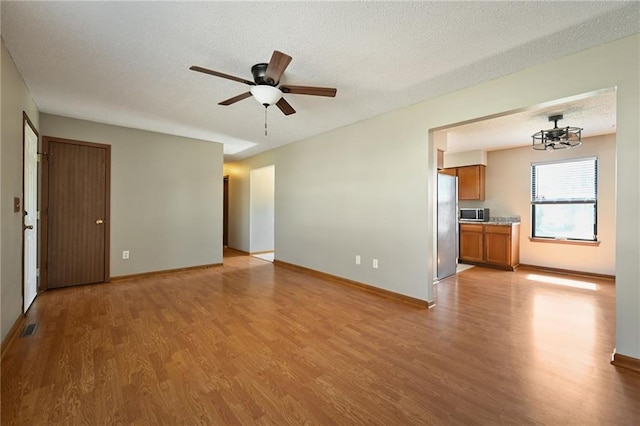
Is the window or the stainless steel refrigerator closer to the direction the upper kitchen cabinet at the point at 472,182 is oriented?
the stainless steel refrigerator

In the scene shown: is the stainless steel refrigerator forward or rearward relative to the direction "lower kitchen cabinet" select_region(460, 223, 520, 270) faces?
forward

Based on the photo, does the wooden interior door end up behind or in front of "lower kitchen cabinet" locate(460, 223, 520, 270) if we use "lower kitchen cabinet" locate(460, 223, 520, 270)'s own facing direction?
in front

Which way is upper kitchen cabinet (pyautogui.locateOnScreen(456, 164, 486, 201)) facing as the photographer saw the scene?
facing the viewer and to the left of the viewer

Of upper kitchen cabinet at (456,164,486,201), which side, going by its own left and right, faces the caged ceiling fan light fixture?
left

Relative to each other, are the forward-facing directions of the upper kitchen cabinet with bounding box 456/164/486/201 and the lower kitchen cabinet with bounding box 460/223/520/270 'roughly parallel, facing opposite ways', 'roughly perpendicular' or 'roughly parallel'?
roughly parallel

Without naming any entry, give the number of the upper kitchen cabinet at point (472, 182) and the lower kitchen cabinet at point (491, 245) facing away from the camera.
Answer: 0
